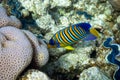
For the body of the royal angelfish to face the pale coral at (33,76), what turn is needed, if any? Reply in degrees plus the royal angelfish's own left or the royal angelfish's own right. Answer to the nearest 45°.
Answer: approximately 45° to the royal angelfish's own left

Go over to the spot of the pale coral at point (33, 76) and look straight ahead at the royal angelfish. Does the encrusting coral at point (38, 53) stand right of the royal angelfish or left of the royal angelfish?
left

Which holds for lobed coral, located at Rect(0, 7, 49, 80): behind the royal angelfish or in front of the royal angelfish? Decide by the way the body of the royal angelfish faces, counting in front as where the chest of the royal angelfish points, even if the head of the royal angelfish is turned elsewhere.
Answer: in front

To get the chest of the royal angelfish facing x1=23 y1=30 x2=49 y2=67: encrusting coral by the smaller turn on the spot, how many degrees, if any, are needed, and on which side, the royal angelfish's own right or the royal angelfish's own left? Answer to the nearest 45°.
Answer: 0° — it already faces it

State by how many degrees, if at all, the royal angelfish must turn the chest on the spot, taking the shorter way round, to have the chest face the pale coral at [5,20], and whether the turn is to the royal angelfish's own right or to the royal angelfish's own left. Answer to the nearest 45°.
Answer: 0° — it already faces it

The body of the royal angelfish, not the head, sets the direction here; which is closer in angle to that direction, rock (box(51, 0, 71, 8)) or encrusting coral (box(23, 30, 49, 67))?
the encrusting coral

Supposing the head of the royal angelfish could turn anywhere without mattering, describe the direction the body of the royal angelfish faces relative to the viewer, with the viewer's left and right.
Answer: facing to the left of the viewer

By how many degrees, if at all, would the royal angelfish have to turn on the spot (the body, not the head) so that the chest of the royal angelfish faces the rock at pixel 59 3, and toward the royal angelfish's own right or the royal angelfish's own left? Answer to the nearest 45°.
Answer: approximately 90° to the royal angelfish's own right
